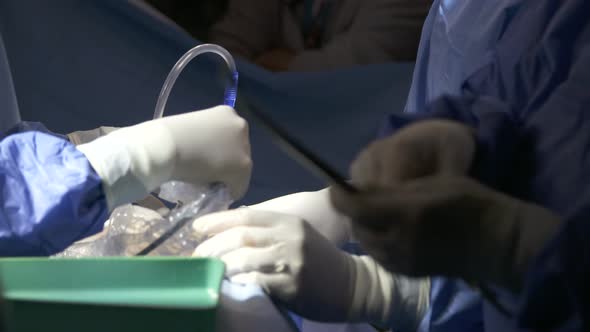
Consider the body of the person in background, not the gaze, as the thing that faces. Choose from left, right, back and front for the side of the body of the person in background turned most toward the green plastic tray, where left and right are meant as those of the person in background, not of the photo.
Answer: front

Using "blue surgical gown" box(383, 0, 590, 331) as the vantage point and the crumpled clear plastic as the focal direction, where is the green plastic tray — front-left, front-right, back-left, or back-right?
front-left

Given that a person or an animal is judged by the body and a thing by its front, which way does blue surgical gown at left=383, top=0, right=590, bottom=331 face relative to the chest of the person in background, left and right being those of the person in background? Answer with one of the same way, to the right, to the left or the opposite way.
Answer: to the right

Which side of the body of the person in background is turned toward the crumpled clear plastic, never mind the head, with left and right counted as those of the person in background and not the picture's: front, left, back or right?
front

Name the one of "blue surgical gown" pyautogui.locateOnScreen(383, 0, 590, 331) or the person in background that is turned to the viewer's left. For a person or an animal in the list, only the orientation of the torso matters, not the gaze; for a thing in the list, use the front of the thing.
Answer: the blue surgical gown

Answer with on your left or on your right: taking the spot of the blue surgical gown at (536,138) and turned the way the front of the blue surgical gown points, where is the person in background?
on your right

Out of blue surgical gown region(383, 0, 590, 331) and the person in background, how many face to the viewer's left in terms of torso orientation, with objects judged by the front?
1

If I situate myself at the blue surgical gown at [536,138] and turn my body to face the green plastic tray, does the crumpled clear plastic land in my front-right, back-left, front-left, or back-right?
front-right

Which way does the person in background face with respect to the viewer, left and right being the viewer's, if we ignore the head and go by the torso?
facing the viewer

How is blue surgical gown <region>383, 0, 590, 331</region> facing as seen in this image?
to the viewer's left

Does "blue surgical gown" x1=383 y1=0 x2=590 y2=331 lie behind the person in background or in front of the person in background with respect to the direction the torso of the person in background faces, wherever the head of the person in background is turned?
in front
